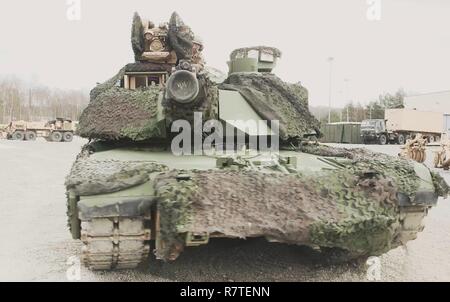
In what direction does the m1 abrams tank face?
toward the camera

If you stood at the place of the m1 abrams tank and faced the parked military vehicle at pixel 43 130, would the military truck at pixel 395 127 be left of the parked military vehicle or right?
right

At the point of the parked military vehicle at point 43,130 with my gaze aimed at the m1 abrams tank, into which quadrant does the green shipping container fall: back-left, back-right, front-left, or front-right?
front-left

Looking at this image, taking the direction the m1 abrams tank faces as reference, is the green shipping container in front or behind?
behind

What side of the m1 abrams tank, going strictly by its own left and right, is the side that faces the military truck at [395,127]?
back

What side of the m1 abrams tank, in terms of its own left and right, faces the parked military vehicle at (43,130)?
back
